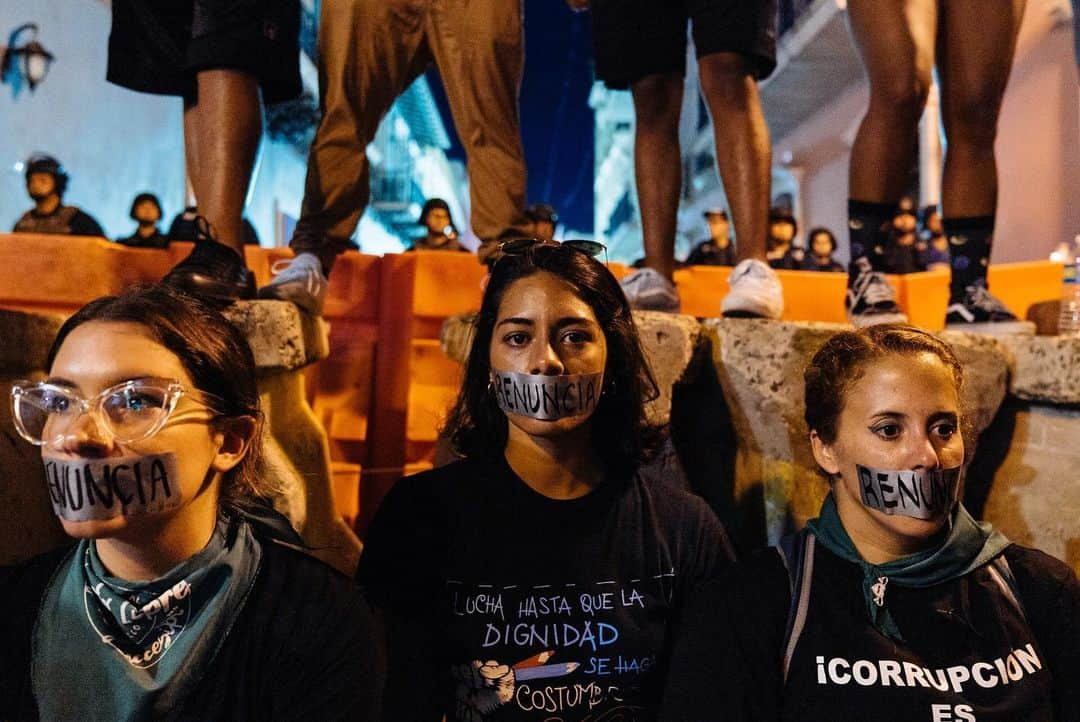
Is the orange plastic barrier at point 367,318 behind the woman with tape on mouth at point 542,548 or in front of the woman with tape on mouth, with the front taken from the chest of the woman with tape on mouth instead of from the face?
behind

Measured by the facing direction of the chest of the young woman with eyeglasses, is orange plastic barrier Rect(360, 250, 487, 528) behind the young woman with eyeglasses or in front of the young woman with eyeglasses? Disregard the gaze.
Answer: behind

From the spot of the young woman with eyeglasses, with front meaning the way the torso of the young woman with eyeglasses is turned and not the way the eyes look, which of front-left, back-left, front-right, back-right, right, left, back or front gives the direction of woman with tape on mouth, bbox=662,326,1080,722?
back-left

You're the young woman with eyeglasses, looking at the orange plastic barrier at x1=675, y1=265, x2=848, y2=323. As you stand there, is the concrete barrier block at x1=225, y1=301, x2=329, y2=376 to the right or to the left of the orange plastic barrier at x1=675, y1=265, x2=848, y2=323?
left

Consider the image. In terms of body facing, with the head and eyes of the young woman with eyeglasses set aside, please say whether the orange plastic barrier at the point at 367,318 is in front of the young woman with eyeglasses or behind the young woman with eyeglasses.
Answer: behind

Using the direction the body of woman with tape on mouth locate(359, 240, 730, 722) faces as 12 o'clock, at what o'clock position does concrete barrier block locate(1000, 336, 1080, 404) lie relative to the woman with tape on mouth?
The concrete barrier block is roughly at 8 o'clock from the woman with tape on mouth.

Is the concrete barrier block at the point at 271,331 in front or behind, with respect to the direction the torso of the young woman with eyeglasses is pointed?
behind

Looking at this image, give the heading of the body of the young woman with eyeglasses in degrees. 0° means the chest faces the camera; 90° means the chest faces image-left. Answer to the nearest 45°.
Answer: approximately 45°

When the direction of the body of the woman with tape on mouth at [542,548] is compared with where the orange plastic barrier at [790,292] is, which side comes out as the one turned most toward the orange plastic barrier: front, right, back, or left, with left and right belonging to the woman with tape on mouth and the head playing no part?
back

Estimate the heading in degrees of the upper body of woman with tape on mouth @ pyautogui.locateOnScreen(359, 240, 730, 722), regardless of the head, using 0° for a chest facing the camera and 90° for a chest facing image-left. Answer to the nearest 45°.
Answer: approximately 0°

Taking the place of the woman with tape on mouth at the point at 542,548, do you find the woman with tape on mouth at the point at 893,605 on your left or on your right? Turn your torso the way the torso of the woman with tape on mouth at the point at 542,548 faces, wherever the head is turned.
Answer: on your left
